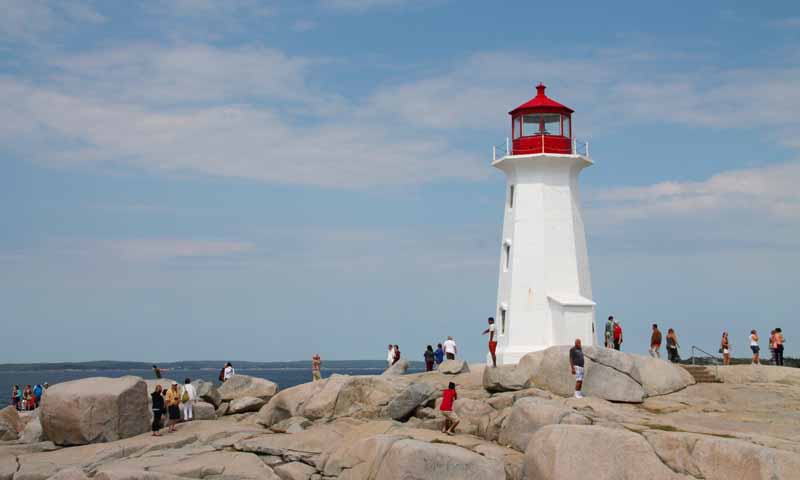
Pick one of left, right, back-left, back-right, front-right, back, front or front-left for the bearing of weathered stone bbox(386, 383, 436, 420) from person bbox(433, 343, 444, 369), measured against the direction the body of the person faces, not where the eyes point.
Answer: back-left

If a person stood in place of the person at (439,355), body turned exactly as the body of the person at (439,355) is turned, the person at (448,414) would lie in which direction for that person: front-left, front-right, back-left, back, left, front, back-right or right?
back-left

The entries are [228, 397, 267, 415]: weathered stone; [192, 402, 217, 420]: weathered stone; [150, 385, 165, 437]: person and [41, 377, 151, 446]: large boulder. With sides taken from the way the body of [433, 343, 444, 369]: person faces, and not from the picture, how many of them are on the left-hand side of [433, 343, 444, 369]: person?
4

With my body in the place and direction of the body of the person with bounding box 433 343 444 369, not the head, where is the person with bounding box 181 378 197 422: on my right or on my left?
on my left

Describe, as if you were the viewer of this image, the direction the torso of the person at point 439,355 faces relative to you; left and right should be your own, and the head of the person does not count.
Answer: facing away from the viewer and to the left of the viewer

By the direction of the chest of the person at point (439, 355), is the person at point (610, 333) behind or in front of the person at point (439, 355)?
behind

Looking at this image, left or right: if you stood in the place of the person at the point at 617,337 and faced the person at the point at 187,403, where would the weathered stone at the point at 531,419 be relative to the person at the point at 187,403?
left

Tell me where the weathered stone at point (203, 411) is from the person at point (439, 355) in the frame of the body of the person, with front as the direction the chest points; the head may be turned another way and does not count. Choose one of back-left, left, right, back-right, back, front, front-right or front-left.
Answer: left

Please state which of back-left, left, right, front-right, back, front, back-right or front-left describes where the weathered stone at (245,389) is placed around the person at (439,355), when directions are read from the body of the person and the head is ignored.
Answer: left

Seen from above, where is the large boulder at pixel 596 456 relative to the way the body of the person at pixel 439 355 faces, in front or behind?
behind

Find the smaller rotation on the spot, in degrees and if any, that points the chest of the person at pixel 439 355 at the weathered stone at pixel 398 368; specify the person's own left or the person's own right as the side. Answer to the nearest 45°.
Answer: approximately 90° to the person's own left
